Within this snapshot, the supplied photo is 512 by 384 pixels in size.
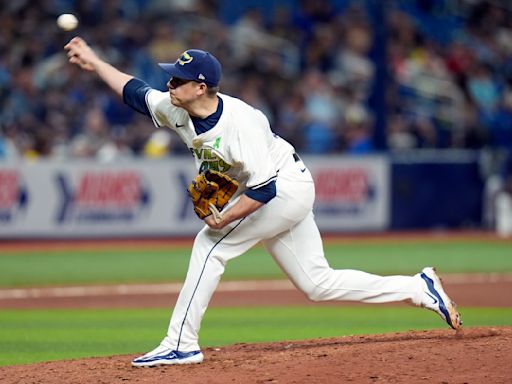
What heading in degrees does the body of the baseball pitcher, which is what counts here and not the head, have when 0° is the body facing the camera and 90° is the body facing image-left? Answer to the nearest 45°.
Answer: approximately 90°

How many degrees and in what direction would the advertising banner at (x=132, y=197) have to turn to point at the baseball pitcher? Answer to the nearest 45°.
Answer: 0° — it already faces them

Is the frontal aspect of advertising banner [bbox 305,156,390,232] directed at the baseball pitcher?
yes

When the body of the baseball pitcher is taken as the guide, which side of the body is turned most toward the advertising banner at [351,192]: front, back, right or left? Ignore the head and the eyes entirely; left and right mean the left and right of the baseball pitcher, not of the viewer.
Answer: right

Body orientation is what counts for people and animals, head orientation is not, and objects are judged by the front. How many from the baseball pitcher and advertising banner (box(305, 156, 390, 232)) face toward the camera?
1

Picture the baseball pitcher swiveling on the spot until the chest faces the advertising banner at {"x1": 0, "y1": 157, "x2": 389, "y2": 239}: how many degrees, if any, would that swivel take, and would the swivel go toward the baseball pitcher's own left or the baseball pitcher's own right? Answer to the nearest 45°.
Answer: approximately 90° to the baseball pitcher's own right

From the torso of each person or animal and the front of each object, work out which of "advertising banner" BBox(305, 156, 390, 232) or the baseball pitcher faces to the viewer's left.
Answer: the baseball pitcher
